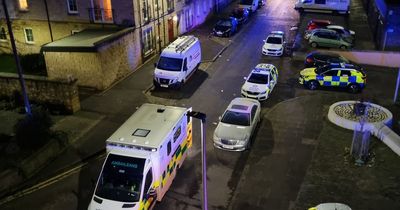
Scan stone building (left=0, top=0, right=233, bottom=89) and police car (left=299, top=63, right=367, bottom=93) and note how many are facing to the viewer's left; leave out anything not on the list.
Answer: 1

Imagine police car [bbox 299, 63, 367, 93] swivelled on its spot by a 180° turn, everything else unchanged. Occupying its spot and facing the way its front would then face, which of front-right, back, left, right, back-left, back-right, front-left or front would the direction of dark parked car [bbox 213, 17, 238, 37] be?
back-left

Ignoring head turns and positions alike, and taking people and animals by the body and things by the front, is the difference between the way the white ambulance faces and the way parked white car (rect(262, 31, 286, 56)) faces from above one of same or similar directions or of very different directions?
same or similar directions

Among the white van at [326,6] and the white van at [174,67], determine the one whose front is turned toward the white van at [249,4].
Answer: the white van at [326,6]

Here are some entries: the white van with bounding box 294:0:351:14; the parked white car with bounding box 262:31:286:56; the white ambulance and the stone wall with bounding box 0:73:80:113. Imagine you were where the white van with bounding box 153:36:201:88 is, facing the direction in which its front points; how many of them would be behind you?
2

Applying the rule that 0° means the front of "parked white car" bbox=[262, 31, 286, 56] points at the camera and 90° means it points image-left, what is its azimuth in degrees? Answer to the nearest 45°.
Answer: approximately 45°

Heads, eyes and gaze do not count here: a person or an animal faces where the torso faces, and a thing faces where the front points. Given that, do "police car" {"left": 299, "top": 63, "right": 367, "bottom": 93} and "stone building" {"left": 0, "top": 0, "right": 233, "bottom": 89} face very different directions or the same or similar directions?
very different directions

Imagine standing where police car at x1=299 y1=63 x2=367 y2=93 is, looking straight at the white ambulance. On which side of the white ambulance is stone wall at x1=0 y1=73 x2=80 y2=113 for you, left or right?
right

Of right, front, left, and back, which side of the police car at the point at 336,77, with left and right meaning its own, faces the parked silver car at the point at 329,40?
right

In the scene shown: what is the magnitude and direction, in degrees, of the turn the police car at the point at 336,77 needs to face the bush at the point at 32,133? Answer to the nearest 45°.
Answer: approximately 45° to its left

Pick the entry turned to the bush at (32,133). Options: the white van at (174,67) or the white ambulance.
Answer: the white van

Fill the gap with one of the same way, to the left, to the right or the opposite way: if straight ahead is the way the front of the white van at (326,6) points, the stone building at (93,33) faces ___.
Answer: the opposite way

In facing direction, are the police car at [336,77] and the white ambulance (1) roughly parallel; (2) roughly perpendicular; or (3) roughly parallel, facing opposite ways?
roughly perpendicular
